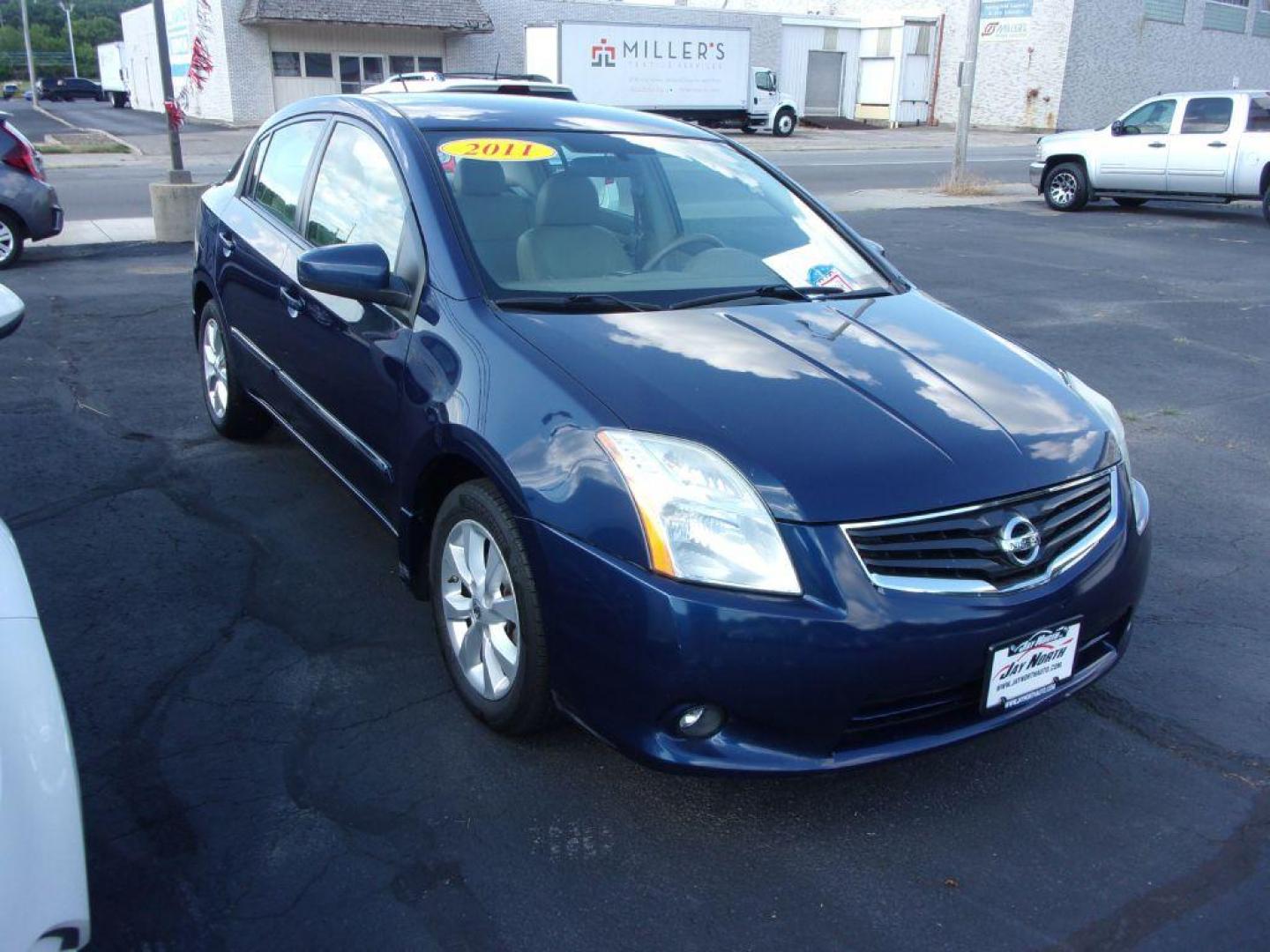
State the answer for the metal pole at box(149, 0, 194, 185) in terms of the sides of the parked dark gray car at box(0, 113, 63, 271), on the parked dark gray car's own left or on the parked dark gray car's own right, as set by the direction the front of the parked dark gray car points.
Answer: on the parked dark gray car's own right

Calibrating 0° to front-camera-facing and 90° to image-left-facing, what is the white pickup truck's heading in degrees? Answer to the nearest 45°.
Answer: approximately 90°

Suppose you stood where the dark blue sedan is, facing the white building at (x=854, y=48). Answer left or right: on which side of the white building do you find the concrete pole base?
left

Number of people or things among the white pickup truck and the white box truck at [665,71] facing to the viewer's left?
1

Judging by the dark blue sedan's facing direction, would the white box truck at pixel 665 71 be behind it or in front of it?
behind

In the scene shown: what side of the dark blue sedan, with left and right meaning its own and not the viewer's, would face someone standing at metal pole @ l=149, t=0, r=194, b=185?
back

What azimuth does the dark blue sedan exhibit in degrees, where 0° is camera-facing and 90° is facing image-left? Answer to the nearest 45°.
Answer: approximately 315°

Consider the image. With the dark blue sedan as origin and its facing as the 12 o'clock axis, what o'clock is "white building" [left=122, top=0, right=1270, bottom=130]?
The white building is roughly at 8 o'clock from the dark blue sedan.

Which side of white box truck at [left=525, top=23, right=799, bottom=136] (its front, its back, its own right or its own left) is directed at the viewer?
right

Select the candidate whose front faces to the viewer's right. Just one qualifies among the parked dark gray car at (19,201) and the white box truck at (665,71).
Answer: the white box truck

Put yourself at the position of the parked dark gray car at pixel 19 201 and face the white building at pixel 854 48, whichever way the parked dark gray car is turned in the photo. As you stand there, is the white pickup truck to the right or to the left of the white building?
right

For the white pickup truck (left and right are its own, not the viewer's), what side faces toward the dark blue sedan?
left
